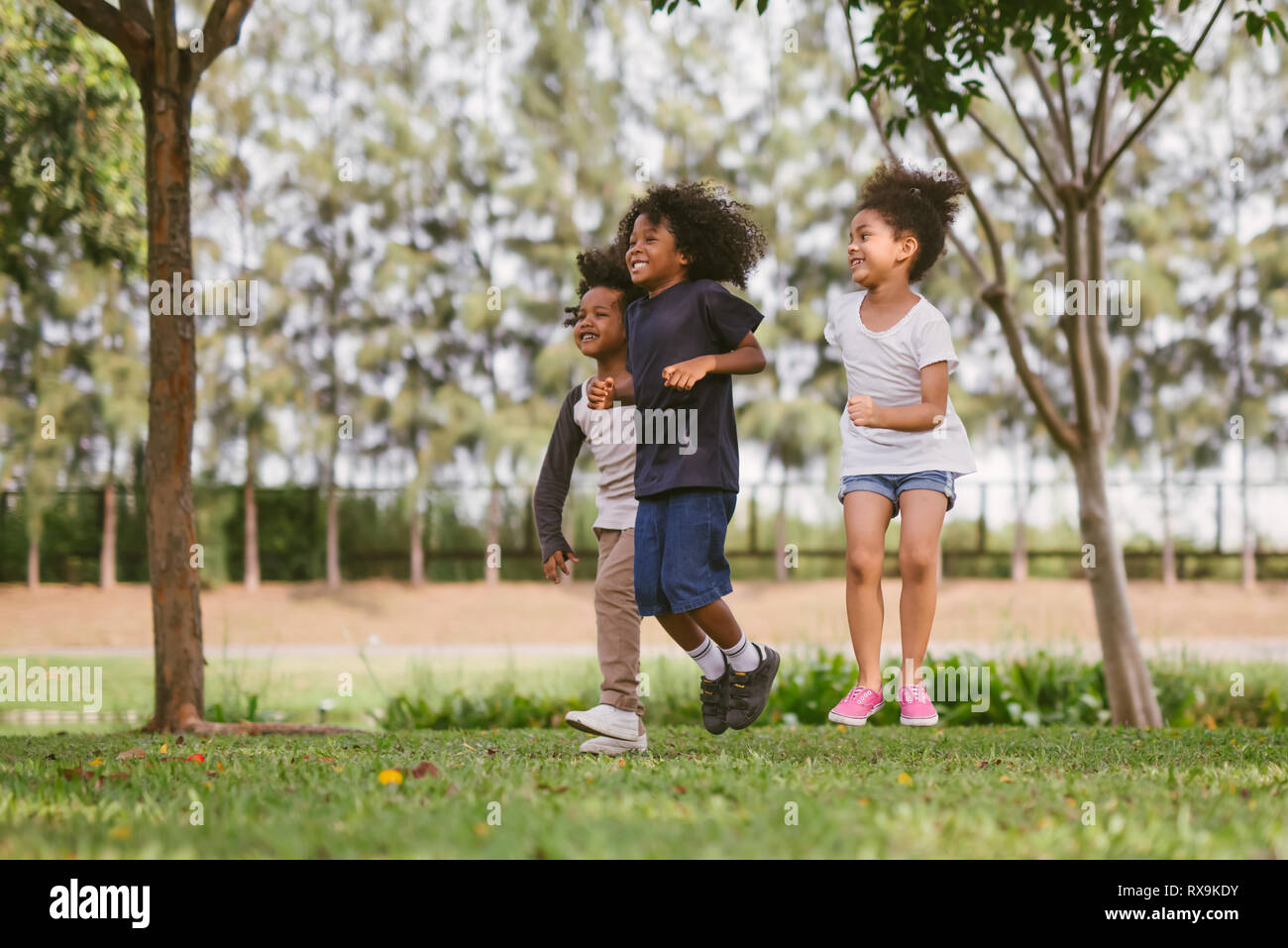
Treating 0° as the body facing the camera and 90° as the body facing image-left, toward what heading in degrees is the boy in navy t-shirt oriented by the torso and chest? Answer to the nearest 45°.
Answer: approximately 45°

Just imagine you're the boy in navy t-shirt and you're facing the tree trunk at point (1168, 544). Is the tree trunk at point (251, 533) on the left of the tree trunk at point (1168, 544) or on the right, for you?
left

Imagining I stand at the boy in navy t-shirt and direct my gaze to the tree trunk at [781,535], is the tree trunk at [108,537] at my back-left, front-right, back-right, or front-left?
front-left

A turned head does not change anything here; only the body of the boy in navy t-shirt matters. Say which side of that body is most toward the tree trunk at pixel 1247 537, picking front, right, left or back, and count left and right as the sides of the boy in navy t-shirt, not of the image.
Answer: back

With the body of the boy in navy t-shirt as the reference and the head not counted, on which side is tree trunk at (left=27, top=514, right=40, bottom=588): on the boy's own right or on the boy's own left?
on the boy's own right

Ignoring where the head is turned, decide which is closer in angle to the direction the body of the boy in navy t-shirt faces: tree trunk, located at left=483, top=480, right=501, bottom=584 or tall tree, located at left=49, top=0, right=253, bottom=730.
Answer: the tall tree

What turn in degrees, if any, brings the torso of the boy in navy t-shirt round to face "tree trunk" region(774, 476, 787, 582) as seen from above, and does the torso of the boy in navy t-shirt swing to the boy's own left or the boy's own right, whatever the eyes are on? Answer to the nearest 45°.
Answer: approximately 135° to the boy's own right

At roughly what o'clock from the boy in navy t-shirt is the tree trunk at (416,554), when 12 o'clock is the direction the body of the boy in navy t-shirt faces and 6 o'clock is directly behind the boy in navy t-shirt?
The tree trunk is roughly at 4 o'clock from the boy in navy t-shirt.

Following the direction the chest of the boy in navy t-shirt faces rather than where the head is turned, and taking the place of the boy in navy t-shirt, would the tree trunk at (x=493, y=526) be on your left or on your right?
on your right

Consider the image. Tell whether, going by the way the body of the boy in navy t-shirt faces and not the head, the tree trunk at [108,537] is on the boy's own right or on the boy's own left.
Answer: on the boy's own right

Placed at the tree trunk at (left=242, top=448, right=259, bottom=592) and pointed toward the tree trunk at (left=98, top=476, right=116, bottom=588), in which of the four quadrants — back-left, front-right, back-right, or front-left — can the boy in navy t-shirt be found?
back-left

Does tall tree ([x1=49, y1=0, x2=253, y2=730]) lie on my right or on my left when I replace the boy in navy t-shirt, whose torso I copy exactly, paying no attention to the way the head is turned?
on my right
